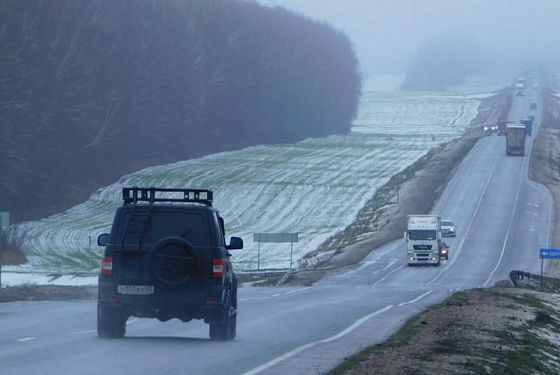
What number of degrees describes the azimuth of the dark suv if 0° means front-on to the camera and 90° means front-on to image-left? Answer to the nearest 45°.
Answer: approximately 180°
